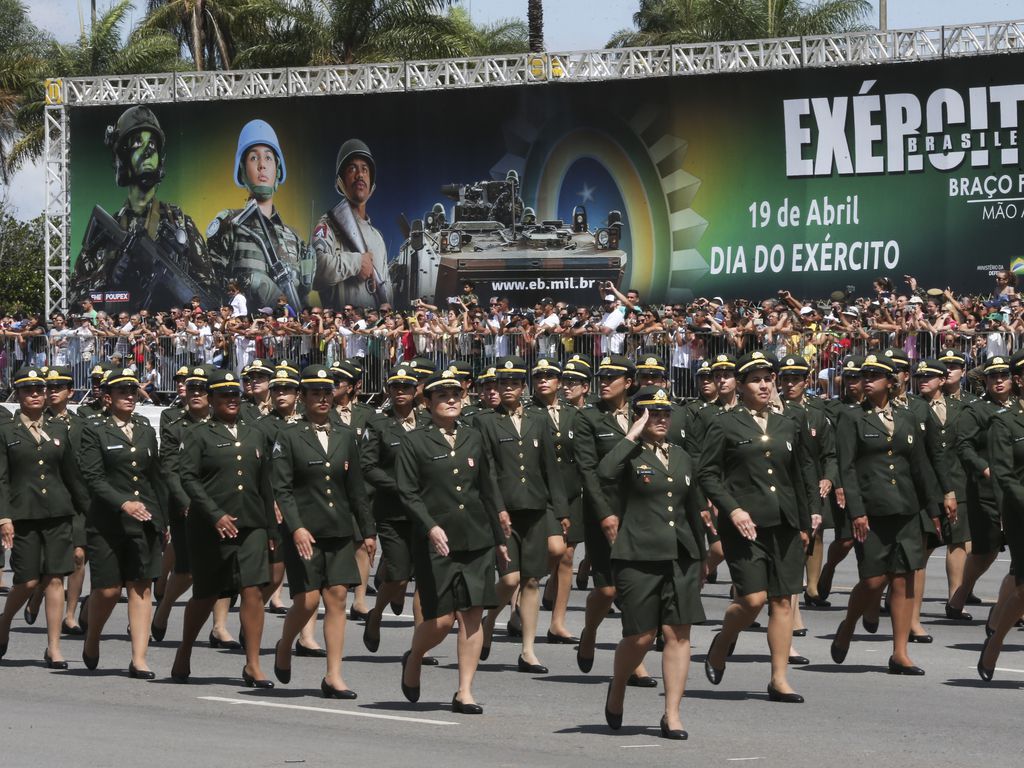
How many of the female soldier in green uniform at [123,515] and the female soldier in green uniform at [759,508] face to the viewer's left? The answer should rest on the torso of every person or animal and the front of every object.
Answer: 0

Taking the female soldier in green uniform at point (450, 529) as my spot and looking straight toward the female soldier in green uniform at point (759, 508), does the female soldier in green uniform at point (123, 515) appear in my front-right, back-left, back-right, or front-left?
back-left

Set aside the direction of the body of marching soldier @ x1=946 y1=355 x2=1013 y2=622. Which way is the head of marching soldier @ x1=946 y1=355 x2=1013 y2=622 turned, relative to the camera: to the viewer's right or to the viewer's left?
to the viewer's left

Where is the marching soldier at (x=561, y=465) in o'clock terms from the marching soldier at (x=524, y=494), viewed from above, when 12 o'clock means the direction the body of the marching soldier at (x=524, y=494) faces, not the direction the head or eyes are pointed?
the marching soldier at (x=561, y=465) is roughly at 8 o'clock from the marching soldier at (x=524, y=494).

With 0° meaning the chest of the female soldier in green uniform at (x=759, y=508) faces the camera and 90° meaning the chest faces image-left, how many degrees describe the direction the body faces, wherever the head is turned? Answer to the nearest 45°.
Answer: approximately 315°

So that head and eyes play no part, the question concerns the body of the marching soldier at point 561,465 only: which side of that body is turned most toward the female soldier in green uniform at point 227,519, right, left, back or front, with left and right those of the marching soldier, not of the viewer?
right
